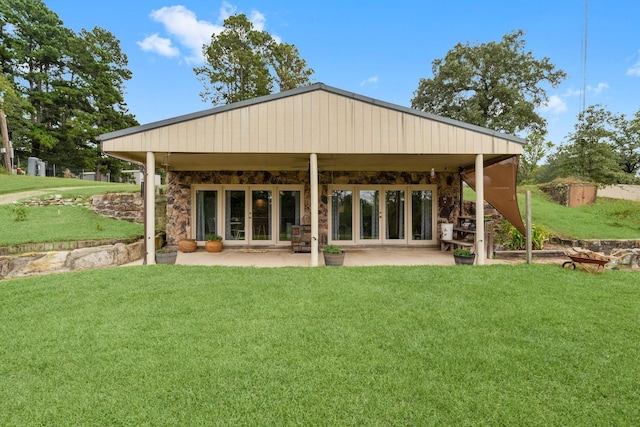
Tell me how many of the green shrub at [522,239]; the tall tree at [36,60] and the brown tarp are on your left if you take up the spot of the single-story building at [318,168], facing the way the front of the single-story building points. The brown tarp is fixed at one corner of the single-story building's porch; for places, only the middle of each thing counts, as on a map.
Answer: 2

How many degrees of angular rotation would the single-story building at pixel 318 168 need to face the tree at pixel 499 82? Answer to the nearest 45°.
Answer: approximately 135° to its left

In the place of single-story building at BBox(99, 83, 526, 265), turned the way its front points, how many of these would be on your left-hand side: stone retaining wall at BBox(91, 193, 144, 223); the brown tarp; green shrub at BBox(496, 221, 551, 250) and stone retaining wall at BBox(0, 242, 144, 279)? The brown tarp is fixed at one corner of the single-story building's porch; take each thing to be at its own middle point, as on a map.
2

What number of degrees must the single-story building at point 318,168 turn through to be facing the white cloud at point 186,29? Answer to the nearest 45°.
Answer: approximately 135° to its right

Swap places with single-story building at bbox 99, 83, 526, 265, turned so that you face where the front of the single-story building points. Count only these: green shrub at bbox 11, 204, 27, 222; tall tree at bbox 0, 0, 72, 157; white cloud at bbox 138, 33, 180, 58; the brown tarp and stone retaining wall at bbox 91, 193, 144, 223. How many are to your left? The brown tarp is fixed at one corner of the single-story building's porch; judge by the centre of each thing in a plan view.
1

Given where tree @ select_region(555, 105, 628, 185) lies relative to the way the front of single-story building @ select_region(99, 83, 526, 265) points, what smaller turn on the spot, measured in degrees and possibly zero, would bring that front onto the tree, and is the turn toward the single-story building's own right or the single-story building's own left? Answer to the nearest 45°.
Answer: approximately 135° to the single-story building's own left

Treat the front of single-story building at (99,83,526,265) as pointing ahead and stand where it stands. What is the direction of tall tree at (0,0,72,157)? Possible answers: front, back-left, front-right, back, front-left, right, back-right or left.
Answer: back-right

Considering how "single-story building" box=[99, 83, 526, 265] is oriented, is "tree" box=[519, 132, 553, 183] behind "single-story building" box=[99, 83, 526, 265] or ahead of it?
behind

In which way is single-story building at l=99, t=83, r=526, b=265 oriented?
toward the camera

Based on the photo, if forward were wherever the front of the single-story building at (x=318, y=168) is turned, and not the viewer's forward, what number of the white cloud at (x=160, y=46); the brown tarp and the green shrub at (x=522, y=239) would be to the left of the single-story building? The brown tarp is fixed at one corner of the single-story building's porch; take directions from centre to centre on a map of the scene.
2

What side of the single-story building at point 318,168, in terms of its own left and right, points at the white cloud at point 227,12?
back

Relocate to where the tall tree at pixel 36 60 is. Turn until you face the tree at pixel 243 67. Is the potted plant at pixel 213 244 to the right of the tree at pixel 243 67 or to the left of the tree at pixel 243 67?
right

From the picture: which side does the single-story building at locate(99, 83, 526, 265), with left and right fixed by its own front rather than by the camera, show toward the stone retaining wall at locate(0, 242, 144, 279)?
right

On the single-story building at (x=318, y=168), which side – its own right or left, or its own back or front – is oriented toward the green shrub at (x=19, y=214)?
right

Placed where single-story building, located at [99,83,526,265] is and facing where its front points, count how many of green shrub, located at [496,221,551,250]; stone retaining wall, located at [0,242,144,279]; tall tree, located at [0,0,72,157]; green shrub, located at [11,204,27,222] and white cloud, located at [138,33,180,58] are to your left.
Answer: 1

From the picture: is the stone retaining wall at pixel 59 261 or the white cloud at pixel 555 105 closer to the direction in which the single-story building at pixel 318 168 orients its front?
the stone retaining wall
